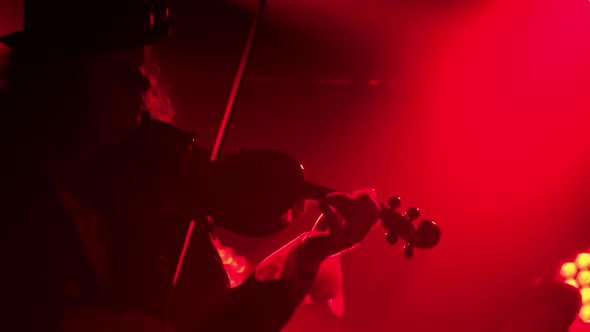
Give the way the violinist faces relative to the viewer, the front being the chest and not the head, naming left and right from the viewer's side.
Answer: facing the viewer and to the right of the viewer
